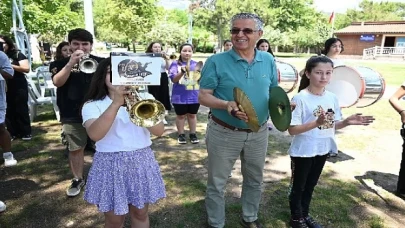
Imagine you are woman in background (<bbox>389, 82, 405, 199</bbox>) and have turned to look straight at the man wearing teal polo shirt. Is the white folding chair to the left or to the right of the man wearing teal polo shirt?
right

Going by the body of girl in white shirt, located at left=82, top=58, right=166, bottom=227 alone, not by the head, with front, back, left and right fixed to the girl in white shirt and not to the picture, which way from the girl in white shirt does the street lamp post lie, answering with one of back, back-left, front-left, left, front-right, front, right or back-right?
back-left

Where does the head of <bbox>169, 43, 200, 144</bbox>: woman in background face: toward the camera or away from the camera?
toward the camera

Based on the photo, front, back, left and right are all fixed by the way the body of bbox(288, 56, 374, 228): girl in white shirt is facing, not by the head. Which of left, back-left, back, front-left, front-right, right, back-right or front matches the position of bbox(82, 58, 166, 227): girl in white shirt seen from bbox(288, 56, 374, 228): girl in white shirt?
right

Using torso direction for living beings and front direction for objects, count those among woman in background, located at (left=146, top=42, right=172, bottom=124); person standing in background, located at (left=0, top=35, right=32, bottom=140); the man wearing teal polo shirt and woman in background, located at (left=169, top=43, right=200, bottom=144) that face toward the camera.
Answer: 3

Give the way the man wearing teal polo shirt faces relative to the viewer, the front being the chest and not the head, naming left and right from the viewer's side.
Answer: facing the viewer

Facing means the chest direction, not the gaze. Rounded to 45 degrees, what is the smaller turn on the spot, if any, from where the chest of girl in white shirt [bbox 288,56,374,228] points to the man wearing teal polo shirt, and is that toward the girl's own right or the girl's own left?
approximately 90° to the girl's own right

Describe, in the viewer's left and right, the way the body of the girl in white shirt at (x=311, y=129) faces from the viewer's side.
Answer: facing the viewer and to the right of the viewer

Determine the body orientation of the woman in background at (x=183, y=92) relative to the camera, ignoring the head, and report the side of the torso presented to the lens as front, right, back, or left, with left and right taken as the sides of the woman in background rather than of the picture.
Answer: front

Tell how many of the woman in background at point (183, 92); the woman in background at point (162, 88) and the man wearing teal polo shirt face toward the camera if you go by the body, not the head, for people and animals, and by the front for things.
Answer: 3

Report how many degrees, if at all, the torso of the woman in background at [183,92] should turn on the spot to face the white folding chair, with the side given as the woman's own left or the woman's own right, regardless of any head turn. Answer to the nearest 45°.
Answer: approximately 135° to the woman's own right
